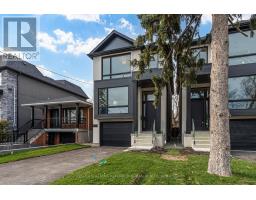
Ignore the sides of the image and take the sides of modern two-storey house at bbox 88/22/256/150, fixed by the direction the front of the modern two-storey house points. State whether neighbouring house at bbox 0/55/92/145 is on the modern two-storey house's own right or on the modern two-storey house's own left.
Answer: on the modern two-storey house's own right

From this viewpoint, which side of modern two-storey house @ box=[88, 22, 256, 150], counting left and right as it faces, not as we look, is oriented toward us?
front
